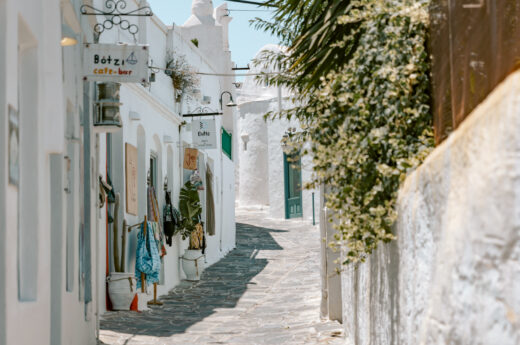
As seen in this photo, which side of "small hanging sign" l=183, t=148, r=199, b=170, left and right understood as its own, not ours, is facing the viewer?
front

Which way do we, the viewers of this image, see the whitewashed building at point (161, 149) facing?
facing the viewer and to the right of the viewer

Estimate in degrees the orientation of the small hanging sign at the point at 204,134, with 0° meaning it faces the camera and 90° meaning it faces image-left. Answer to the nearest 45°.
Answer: approximately 0°

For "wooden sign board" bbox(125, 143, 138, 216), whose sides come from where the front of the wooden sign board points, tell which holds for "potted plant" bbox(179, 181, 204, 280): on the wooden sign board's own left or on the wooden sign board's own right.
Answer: on the wooden sign board's own left

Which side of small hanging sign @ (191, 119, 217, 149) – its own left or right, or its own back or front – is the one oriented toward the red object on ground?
front

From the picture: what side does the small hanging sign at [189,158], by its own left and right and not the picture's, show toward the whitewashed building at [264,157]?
back

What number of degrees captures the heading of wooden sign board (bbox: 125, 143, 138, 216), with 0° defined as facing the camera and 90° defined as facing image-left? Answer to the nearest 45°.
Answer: approximately 315°

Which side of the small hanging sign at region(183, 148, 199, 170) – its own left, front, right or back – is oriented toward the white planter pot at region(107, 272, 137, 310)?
front
